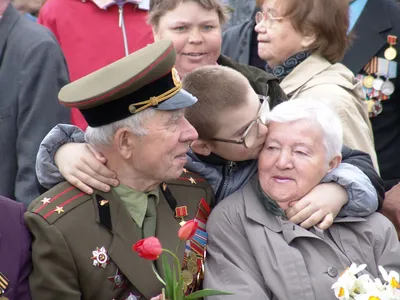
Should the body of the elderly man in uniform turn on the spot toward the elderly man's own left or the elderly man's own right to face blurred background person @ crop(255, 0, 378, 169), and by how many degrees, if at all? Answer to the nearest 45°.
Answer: approximately 90° to the elderly man's own left

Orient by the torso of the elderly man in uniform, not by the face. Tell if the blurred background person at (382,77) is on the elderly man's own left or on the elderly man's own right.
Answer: on the elderly man's own left

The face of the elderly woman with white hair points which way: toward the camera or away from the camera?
toward the camera

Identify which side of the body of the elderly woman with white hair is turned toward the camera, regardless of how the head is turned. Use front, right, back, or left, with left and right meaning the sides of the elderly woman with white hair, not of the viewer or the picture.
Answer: front

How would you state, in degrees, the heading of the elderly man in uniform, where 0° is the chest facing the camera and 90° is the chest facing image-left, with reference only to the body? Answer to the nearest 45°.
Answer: approximately 315°

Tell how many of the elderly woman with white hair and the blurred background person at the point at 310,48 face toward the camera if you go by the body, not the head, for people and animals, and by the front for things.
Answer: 1

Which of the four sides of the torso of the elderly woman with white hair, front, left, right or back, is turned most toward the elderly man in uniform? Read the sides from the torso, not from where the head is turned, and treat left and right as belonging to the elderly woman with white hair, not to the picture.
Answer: right

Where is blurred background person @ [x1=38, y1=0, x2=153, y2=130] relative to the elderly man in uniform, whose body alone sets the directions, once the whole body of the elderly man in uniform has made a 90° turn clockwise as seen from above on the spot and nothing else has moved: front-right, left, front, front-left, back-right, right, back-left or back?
back-right

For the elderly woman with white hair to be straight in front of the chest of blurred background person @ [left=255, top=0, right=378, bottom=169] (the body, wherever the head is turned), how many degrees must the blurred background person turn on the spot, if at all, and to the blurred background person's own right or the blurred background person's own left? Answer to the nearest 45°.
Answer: approximately 90° to the blurred background person's own left

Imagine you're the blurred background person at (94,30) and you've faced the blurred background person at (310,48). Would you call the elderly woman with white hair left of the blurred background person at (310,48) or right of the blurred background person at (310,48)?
right

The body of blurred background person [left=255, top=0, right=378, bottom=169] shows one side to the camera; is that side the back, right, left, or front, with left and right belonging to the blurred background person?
left
